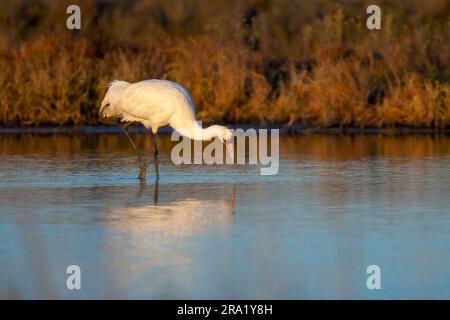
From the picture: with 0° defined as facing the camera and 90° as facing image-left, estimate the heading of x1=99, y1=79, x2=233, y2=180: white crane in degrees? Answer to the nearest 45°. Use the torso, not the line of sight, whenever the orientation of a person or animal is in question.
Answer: approximately 270°
